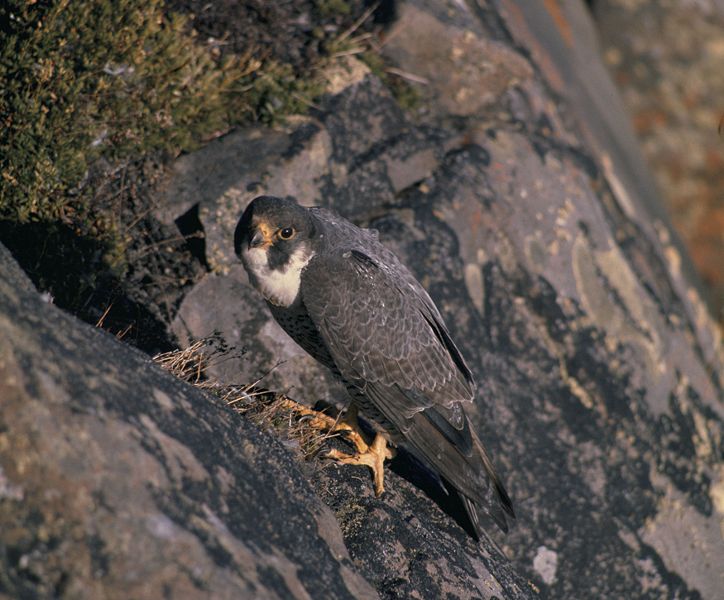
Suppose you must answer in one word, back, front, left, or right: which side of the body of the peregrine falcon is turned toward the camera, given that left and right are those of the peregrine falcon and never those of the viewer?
left
